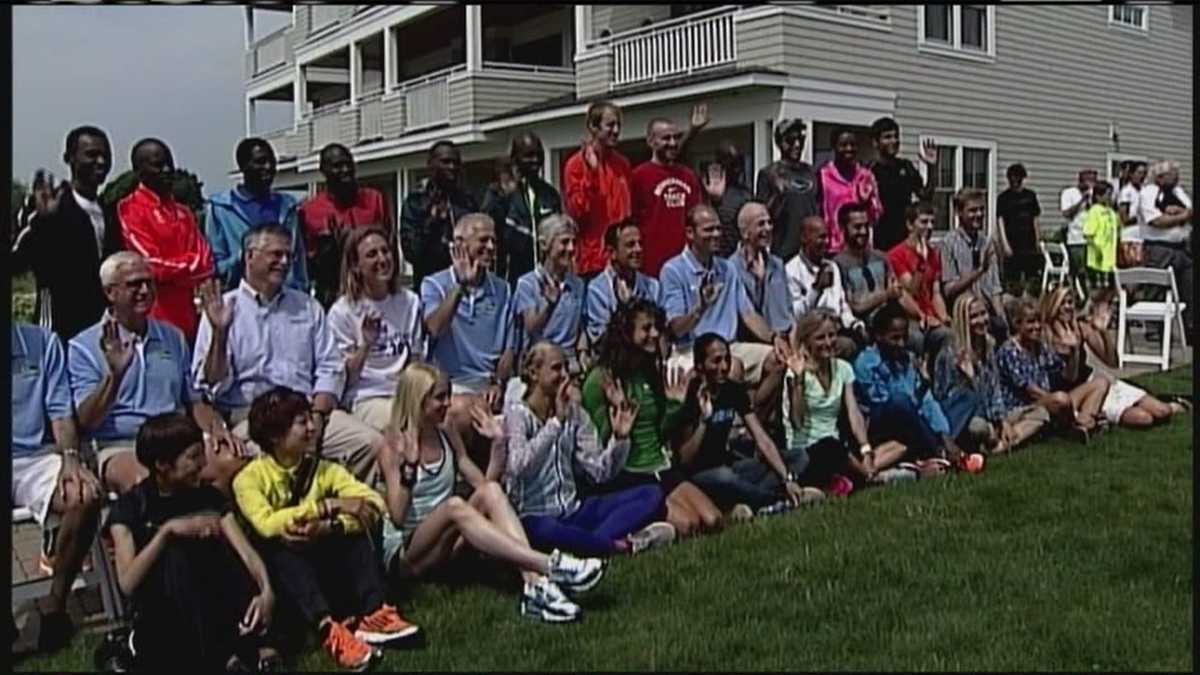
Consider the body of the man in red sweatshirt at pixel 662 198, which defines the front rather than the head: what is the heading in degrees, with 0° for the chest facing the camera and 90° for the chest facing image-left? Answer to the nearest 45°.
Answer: approximately 315°

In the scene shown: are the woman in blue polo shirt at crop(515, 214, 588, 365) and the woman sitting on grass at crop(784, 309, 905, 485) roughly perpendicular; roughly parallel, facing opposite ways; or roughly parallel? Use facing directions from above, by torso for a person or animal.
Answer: roughly parallel

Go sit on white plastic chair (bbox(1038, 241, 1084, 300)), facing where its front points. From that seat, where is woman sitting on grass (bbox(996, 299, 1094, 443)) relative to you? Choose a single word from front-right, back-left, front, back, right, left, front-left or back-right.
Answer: front-right

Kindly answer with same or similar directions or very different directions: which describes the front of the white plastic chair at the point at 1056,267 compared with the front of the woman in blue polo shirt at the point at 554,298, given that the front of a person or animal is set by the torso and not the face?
same or similar directions

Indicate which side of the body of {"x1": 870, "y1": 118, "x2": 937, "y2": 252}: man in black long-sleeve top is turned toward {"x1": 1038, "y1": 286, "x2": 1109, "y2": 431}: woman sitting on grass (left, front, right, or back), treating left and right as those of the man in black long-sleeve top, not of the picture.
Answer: front

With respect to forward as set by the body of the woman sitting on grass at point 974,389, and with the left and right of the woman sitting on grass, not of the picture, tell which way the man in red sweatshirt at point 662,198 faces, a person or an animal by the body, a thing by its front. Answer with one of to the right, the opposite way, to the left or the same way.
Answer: the same way

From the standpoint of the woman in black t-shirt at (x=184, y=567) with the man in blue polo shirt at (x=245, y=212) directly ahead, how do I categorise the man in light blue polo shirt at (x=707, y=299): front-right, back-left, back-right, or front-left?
front-right

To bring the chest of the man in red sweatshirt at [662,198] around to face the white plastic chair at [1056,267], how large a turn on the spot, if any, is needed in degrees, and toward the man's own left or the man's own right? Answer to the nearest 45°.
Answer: approximately 90° to the man's own left

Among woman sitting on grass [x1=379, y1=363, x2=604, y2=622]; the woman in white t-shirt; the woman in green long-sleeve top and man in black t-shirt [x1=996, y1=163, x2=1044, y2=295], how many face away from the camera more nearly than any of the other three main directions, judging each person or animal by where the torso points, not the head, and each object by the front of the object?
0

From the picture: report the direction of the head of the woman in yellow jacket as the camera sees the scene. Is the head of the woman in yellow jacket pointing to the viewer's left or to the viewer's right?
to the viewer's right

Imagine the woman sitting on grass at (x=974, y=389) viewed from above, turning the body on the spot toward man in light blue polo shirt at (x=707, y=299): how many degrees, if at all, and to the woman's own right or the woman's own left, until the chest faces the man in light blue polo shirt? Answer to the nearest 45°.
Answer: approximately 90° to the woman's own right

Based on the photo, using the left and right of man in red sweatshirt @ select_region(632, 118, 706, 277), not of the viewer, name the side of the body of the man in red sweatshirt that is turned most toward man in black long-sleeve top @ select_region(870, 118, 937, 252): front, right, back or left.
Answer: left

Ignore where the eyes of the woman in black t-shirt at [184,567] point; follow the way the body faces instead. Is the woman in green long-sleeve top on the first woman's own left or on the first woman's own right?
on the first woman's own left

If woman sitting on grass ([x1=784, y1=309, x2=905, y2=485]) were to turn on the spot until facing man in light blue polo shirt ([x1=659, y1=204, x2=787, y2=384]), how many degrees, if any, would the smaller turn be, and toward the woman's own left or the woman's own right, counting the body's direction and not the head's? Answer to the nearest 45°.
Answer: approximately 180°

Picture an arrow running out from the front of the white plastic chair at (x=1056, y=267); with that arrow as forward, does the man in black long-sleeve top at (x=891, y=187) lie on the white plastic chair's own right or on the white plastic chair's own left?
on the white plastic chair's own right

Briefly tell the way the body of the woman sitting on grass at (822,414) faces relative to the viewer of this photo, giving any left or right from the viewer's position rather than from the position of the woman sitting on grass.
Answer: facing the viewer and to the right of the viewer

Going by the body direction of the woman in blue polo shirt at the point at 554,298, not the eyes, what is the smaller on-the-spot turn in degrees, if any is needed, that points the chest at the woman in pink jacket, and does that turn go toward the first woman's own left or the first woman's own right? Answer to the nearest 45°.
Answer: approximately 90° to the first woman's own left
